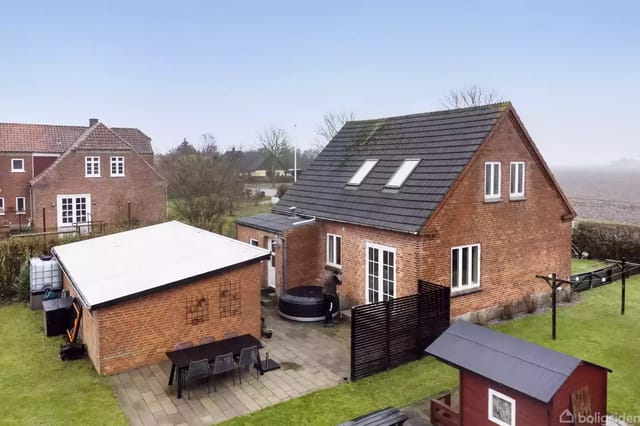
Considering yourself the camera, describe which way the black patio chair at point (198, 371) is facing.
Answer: facing away from the viewer and to the left of the viewer

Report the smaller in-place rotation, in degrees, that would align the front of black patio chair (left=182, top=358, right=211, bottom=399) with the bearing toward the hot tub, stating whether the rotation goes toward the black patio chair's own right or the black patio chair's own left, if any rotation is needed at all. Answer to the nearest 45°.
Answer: approximately 90° to the black patio chair's own right

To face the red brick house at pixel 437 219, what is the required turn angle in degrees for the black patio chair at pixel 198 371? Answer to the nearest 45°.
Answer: approximately 90° to its right

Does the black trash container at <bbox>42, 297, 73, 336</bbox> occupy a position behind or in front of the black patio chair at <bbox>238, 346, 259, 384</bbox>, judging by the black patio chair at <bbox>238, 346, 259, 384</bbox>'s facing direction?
in front

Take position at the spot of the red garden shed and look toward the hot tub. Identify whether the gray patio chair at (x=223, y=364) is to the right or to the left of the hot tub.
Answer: left

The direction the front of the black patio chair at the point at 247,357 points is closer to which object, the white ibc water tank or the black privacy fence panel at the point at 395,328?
the white ibc water tank

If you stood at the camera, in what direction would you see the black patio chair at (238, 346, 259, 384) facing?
facing away from the viewer and to the left of the viewer

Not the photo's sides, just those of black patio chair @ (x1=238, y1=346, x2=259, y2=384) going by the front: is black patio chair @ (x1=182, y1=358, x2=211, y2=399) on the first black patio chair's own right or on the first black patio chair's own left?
on the first black patio chair's own left
